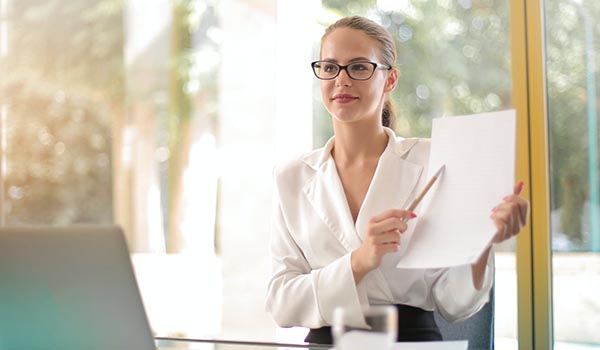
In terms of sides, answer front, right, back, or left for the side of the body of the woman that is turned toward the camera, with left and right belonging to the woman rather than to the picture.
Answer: front

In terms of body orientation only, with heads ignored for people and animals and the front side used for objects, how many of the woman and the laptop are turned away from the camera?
1

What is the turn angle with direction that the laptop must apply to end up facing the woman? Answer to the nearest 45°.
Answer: approximately 45° to its right

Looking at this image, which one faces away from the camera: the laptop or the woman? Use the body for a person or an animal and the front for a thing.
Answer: the laptop

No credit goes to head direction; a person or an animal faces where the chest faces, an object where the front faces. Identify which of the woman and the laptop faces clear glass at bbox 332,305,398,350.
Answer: the woman

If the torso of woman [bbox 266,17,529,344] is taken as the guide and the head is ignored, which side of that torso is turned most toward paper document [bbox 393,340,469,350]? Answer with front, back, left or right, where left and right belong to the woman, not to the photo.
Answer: front

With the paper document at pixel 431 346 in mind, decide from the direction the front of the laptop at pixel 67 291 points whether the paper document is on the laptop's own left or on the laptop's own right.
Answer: on the laptop's own right

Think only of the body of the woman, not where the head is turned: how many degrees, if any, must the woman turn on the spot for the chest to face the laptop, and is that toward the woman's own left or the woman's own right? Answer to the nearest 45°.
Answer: approximately 45° to the woman's own right

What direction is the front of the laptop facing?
away from the camera

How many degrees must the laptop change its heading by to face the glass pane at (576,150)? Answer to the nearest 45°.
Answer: approximately 45° to its right

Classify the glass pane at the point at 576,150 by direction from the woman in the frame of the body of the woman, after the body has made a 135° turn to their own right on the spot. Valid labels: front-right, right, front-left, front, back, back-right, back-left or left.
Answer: right

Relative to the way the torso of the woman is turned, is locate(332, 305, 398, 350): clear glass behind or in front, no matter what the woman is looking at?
in front
